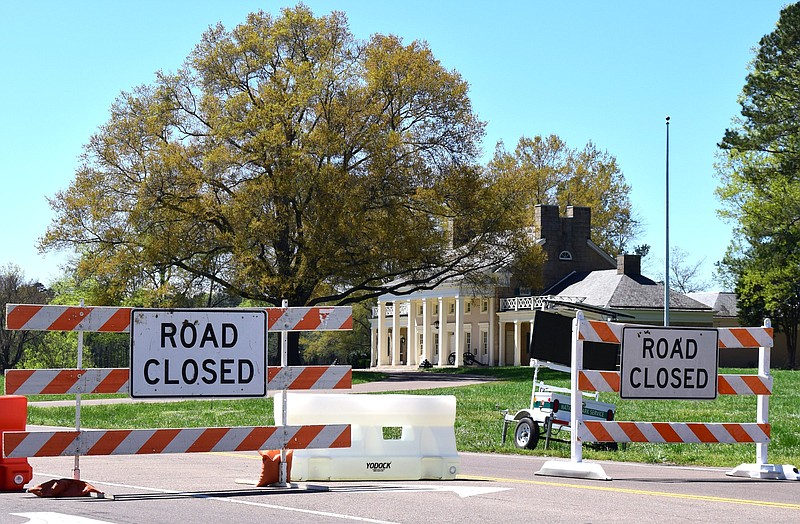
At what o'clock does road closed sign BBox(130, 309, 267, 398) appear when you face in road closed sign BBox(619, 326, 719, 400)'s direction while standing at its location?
road closed sign BBox(130, 309, 267, 398) is roughly at 2 o'clock from road closed sign BBox(619, 326, 719, 400).

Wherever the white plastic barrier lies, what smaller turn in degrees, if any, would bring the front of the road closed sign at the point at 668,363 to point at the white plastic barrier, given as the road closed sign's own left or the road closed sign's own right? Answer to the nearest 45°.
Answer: approximately 90° to the road closed sign's own right

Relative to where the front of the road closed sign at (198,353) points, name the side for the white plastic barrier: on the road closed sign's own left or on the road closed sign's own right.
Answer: on the road closed sign's own left

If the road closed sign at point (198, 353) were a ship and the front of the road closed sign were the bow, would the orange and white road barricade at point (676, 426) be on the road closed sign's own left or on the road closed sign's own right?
on the road closed sign's own left

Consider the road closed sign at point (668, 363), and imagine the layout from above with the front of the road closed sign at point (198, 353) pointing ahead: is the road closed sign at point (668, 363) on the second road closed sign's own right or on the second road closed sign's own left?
on the second road closed sign's own left

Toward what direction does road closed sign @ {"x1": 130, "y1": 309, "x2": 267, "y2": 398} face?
toward the camera

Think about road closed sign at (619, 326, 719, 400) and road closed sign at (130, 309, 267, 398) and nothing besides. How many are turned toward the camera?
2

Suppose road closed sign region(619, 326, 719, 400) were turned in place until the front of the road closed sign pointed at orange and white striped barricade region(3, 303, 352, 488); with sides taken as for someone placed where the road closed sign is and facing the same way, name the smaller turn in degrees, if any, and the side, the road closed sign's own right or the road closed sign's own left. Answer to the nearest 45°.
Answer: approximately 45° to the road closed sign's own right
